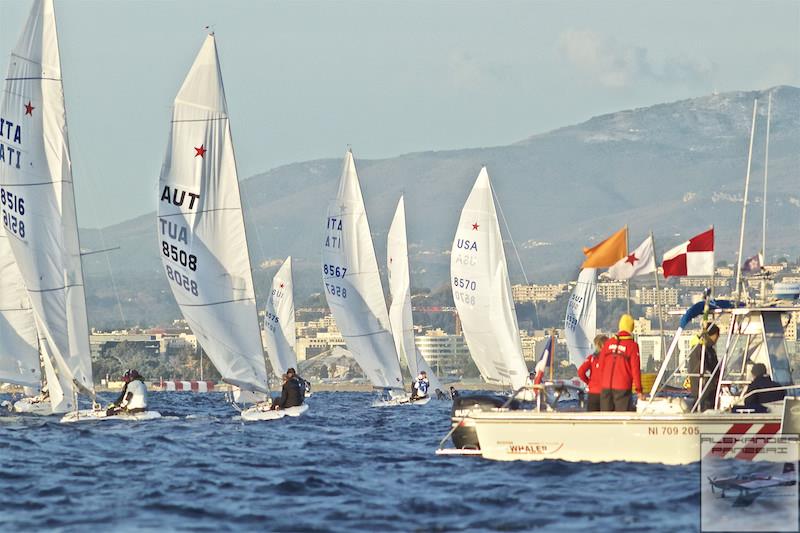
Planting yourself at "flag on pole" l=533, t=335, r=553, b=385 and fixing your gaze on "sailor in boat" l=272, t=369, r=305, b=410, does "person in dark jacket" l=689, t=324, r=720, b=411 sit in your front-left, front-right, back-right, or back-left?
back-right

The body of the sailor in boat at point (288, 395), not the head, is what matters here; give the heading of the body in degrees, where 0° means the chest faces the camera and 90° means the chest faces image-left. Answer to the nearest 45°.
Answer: approximately 135°

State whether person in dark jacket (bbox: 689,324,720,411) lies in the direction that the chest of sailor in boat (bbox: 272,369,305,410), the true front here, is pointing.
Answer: no

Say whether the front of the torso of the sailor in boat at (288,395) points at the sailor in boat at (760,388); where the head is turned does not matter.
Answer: no
